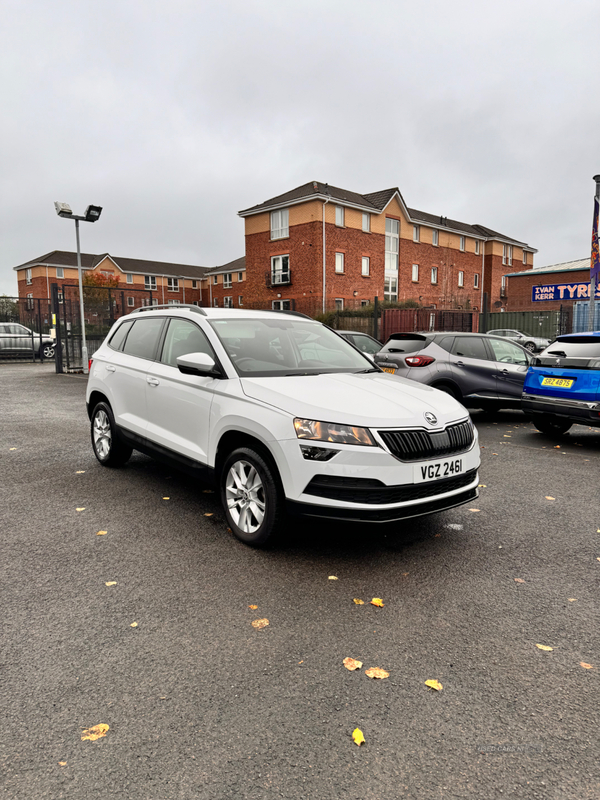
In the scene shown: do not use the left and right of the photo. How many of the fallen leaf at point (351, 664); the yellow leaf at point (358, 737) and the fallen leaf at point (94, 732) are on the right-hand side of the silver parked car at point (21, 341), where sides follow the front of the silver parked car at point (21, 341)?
3

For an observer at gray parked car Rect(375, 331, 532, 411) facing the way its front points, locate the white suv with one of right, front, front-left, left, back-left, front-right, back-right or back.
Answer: back-right

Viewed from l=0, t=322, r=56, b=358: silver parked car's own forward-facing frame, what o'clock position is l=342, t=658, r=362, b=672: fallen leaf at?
The fallen leaf is roughly at 3 o'clock from the silver parked car.

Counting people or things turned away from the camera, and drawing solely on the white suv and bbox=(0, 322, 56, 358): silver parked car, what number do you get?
0

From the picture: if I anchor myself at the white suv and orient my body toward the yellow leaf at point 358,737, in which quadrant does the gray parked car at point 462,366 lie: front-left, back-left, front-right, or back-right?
back-left

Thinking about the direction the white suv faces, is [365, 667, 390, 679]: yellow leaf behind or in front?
in front

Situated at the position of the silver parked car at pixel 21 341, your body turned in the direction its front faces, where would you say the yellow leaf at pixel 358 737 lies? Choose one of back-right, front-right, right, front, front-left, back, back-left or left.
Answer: right

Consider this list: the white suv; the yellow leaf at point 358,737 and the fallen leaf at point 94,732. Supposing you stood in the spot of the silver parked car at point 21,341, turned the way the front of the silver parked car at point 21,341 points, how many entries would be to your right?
3

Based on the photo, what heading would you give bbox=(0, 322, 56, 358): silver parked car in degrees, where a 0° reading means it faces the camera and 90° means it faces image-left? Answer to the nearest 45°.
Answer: approximately 270°

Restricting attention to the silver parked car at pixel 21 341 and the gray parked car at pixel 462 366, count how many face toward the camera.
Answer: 0

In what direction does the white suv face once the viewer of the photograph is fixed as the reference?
facing the viewer and to the right of the viewer

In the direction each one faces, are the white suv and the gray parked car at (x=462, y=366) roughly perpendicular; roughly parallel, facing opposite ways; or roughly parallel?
roughly perpendicular

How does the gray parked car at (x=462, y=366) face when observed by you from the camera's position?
facing away from the viewer and to the right of the viewer
